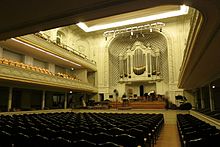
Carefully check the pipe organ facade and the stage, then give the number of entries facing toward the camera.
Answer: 2

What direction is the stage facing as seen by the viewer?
toward the camera

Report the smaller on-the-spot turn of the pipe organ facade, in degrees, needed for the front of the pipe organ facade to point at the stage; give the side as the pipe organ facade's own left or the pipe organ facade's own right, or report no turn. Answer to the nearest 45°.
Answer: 0° — it already faces it

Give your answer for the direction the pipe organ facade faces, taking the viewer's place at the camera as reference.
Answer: facing the viewer

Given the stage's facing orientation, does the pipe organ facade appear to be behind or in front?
behind
